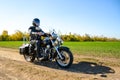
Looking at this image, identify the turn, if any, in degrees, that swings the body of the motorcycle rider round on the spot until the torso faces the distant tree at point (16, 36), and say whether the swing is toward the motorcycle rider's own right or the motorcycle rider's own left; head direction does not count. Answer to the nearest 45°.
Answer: approximately 135° to the motorcycle rider's own left

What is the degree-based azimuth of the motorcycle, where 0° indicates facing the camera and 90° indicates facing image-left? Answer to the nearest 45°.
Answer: approximately 315°

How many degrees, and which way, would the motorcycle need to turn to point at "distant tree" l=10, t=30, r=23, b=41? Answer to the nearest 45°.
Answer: approximately 135° to its left
